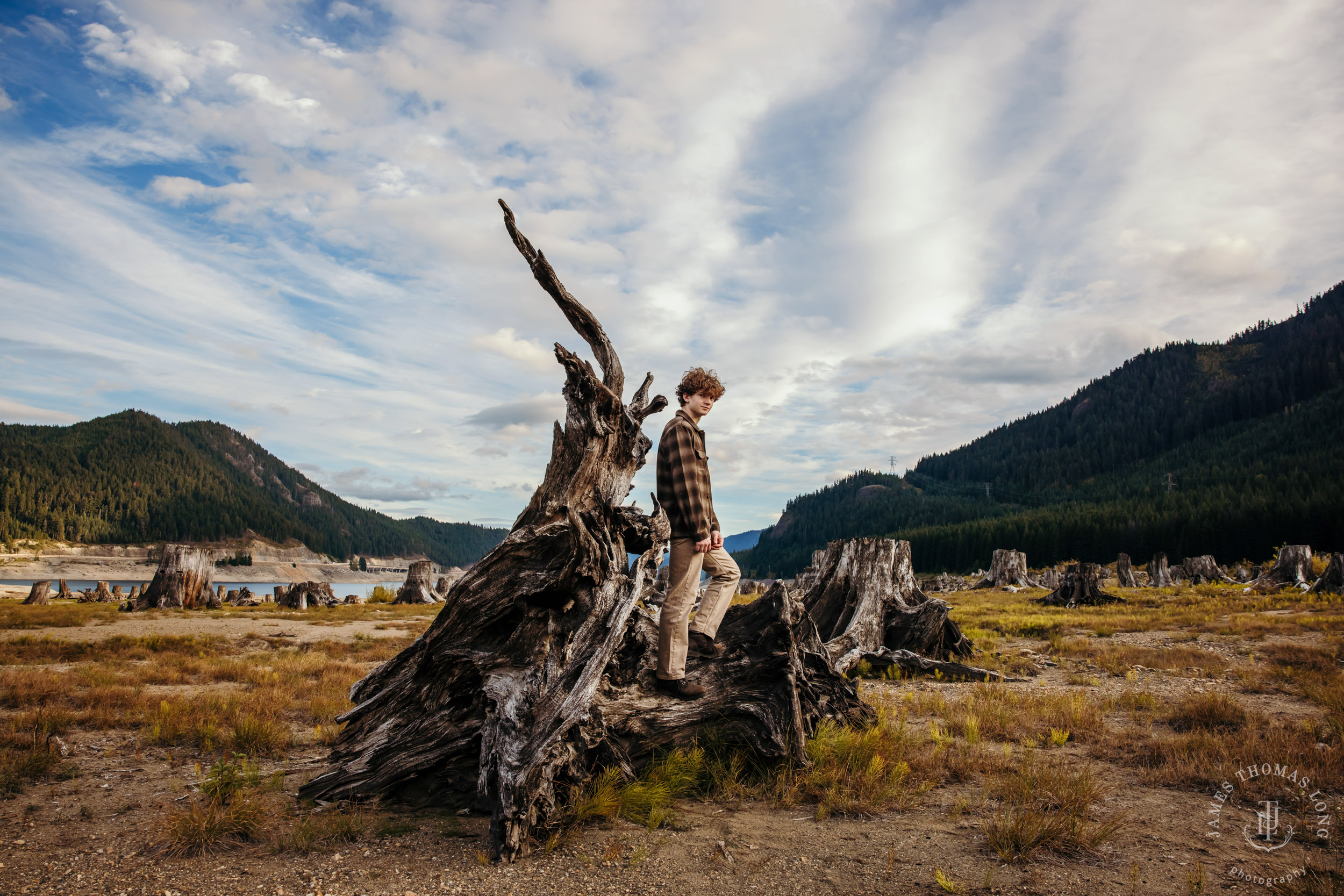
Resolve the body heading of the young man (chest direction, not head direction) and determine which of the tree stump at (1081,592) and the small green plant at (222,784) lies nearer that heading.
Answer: the tree stump

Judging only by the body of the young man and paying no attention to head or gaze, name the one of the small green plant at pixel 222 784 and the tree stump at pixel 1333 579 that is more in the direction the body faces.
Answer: the tree stump

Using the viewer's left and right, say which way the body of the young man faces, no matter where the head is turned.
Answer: facing to the right of the viewer

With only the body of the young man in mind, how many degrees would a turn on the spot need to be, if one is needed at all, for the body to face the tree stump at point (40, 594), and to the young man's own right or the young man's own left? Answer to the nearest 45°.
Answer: approximately 135° to the young man's own left

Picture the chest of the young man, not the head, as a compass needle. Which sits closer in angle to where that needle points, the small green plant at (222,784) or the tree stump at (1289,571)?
the tree stump

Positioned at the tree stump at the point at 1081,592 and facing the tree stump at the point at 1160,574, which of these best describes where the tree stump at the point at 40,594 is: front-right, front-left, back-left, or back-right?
back-left

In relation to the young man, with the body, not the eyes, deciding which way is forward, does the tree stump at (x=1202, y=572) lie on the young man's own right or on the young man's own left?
on the young man's own left

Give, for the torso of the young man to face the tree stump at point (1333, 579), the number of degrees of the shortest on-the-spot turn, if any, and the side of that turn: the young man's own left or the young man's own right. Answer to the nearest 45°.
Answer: approximately 45° to the young man's own left
